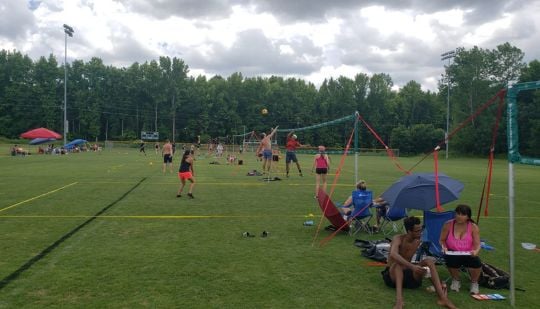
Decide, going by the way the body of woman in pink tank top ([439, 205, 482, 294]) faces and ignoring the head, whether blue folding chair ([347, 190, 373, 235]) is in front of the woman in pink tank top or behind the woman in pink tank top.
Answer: behind

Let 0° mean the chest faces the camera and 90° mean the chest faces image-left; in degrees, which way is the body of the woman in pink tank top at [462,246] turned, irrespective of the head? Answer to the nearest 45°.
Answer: approximately 0°

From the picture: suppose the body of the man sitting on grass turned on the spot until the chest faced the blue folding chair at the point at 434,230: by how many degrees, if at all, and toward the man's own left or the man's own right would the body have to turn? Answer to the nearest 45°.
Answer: approximately 135° to the man's own left

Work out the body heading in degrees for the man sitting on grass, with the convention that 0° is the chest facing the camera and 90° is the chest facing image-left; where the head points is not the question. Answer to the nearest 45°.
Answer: approximately 315°

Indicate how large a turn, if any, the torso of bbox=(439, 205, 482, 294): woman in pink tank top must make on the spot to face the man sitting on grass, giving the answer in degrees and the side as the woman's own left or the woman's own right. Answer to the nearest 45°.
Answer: approximately 45° to the woman's own right
